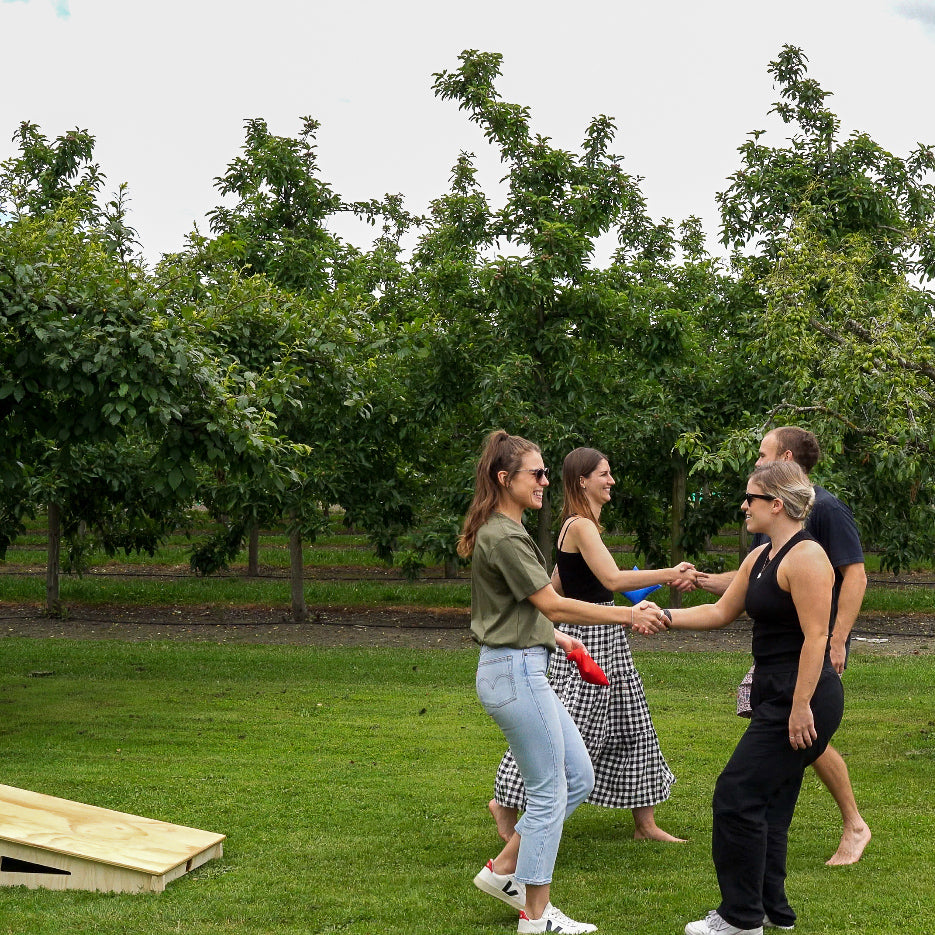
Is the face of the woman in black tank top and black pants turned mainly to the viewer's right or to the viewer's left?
to the viewer's left

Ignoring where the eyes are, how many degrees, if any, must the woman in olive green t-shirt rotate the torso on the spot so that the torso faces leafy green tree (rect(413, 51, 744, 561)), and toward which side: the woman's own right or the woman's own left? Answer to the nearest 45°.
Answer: approximately 90° to the woman's own left

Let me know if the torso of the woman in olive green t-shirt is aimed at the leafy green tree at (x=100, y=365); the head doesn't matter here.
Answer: no

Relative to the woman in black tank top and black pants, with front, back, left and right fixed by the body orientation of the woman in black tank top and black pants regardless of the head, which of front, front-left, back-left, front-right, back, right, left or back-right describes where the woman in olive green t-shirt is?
front

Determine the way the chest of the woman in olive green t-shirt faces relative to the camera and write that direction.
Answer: to the viewer's right

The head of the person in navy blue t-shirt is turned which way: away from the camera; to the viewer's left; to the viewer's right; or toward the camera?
to the viewer's left

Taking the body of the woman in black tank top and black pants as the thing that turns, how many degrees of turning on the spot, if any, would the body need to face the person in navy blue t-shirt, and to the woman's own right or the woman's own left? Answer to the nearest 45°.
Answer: approximately 90° to the woman's own right

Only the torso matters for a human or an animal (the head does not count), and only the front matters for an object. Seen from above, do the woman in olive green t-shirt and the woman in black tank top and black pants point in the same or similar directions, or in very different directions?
very different directions

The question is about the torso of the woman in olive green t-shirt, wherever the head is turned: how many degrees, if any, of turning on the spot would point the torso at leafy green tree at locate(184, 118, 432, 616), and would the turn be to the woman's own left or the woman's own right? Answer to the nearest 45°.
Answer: approximately 90° to the woman's own left

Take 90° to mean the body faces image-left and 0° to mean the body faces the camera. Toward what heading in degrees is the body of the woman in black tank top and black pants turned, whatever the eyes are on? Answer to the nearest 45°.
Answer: approximately 90°

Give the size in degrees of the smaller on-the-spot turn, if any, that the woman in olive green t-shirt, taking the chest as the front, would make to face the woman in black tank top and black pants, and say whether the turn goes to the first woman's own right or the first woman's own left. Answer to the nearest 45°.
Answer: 0° — they already face them

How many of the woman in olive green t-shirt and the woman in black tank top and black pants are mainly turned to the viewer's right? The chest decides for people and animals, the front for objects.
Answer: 1

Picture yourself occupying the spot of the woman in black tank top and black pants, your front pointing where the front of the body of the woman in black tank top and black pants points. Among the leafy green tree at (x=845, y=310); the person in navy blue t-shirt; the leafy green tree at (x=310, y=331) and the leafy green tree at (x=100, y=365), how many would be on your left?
0

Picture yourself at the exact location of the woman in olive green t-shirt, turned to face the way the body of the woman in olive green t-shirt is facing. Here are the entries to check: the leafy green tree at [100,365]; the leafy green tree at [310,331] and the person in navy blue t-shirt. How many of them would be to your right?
0
